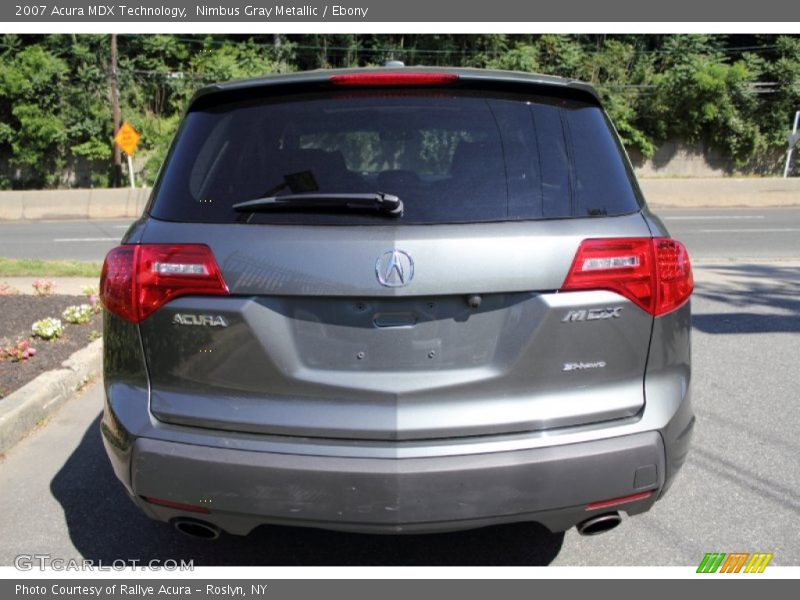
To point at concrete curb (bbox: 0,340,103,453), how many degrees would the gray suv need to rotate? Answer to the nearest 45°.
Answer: approximately 45° to its left

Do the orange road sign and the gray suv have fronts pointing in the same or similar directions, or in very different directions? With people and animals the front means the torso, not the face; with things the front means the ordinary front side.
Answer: very different directions

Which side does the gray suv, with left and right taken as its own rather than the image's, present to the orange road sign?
front

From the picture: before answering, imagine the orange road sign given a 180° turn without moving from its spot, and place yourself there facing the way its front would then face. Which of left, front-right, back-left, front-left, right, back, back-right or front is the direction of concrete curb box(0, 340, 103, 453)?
back

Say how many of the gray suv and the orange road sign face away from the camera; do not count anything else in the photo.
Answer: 1

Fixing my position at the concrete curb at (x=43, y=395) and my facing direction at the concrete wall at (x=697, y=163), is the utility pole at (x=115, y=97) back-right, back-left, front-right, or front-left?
front-left

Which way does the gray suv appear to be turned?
away from the camera

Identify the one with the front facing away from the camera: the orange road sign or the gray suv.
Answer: the gray suv

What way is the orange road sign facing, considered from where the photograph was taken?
facing the viewer

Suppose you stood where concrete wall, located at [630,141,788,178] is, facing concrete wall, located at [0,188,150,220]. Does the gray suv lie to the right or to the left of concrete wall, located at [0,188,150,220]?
left

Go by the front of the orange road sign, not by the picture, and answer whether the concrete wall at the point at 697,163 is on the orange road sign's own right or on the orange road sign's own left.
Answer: on the orange road sign's own left

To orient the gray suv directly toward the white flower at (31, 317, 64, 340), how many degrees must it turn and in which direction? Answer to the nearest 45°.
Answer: approximately 45° to its left

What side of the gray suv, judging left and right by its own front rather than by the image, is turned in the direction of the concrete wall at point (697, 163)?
front

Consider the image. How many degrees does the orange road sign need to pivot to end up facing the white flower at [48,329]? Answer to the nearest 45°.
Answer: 0° — it already faces it
